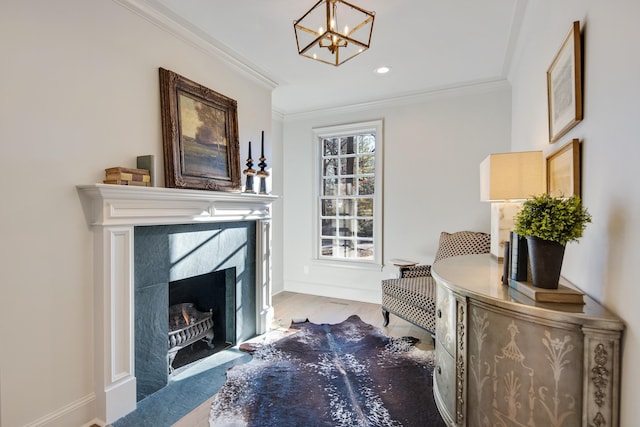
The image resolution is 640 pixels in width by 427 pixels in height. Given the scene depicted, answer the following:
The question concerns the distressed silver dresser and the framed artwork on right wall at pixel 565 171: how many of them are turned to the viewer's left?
2

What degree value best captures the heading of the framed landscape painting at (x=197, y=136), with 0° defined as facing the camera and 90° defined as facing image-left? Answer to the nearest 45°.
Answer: approximately 315°

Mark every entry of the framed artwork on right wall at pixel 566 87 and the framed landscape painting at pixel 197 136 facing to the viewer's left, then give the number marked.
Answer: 1

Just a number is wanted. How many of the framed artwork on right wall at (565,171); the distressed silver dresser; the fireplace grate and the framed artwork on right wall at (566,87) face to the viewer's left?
3

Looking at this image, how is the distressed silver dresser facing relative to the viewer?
to the viewer's left

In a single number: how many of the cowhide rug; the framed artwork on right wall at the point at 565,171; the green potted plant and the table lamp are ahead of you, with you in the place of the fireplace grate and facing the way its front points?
4

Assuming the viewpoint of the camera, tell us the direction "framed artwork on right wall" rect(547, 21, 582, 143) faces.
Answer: facing to the left of the viewer

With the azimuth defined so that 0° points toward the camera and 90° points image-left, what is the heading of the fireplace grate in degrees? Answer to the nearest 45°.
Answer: approximately 315°

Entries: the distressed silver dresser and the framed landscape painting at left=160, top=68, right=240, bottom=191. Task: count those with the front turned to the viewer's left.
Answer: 1
